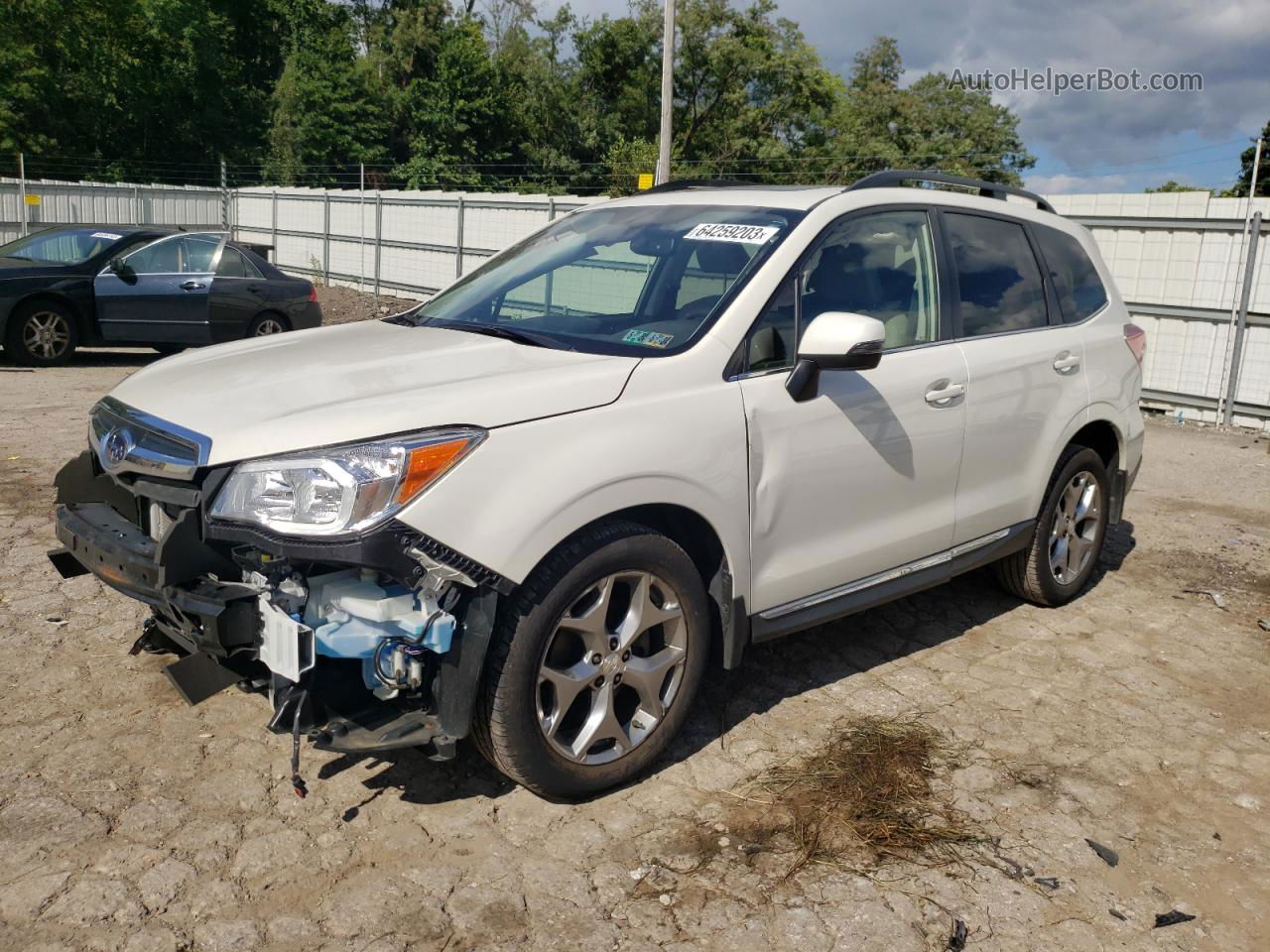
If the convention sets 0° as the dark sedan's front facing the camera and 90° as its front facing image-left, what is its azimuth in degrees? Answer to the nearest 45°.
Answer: approximately 45°

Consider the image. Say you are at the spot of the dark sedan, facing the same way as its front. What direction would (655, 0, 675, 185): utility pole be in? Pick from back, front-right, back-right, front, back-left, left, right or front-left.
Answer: back

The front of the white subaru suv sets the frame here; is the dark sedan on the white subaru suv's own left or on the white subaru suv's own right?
on the white subaru suv's own right

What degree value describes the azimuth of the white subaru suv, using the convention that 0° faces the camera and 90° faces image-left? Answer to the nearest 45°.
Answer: approximately 45°

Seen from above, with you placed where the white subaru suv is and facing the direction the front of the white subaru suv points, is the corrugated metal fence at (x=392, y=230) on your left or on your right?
on your right
